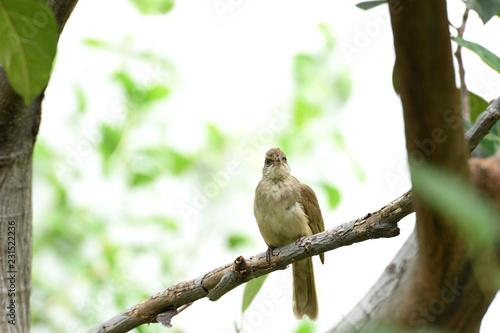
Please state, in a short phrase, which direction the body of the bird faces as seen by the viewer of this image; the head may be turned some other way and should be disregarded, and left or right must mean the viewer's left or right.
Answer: facing the viewer and to the left of the viewer

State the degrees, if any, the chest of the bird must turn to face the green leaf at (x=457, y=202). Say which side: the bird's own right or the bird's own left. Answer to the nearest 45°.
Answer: approximately 45° to the bird's own left

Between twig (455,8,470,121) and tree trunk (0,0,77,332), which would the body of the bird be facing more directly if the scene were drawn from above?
the tree trunk

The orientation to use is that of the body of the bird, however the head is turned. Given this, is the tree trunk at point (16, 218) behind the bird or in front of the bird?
in front

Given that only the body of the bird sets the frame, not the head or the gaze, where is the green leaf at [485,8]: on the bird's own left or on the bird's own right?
on the bird's own left

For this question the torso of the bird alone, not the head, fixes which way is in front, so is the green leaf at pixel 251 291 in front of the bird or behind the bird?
behind

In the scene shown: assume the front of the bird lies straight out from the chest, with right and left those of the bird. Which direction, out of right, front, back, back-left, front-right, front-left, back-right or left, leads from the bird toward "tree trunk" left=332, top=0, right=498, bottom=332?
front-left
